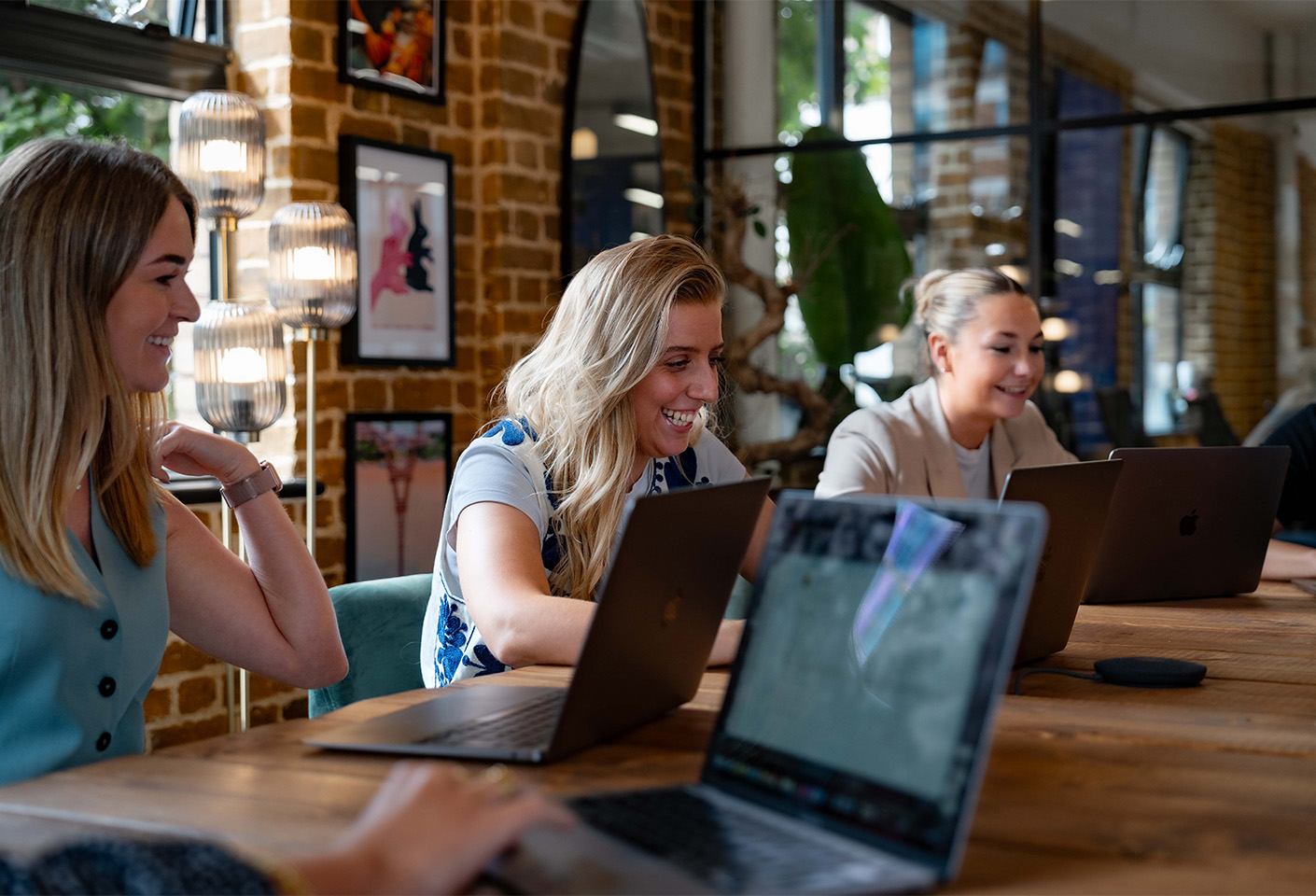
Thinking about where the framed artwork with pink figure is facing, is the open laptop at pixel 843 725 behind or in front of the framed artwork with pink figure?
in front

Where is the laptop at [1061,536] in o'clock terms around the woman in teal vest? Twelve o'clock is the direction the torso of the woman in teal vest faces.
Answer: The laptop is roughly at 11 o'clock from the woman in teal vest.

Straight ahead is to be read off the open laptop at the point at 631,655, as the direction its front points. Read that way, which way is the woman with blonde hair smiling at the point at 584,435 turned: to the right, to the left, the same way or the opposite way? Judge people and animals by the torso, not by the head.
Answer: the opposite way

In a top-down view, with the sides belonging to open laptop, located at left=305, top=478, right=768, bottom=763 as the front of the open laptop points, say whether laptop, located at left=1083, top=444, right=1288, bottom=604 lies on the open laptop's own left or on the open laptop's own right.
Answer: on the open laptop's own right

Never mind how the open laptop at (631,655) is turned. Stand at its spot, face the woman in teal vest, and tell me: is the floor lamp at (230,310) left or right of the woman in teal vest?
right

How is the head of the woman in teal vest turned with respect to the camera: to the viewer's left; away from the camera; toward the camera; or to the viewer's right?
to the viewer's right

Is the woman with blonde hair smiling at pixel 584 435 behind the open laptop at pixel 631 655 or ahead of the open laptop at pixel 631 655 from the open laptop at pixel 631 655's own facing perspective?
ahead
